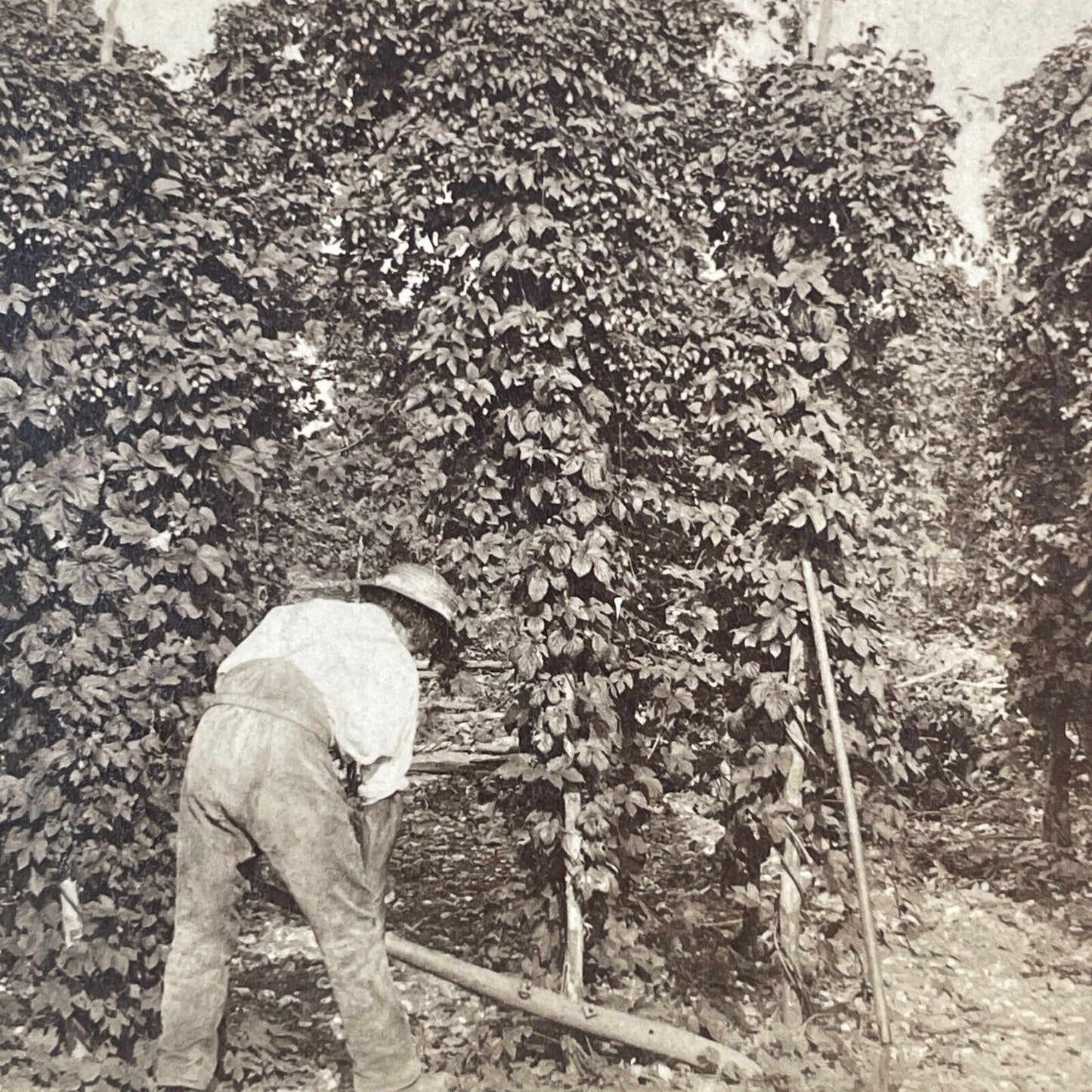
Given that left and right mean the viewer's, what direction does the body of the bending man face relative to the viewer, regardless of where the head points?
facing away from the viewer and to the right of the viewer

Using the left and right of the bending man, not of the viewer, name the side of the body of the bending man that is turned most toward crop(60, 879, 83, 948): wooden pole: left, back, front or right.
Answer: left

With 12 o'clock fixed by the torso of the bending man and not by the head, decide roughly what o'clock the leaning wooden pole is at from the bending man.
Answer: The leaning wooden pole is roughly at 1 o'clock from the bending man.

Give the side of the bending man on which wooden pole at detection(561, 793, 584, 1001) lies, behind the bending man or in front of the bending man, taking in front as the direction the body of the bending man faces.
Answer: in front
